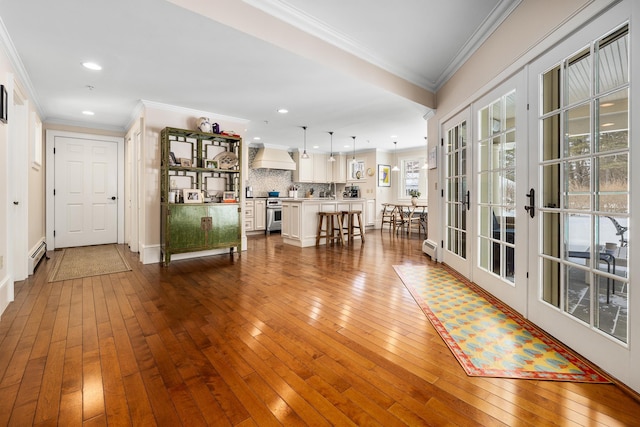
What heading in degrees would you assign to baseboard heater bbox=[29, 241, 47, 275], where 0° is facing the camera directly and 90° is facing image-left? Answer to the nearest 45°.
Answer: approximately 315°

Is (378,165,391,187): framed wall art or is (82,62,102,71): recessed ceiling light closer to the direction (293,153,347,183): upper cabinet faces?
the recessed ceiling light

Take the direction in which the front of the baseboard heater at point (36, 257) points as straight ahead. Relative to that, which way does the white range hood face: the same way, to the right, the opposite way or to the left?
to the right

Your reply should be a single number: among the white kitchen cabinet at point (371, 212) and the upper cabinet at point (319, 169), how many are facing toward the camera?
2

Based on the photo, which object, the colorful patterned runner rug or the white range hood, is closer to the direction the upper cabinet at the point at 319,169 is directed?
the colorful patterned runner rug

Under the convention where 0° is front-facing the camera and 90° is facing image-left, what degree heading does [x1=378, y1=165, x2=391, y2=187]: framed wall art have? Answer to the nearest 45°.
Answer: approximately 0°

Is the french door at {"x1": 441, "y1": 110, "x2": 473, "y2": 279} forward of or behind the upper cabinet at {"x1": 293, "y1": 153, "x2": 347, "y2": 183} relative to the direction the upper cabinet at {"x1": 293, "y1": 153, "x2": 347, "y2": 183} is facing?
forward

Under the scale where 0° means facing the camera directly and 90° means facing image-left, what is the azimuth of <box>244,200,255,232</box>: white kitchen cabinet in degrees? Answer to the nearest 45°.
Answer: approximately 315°

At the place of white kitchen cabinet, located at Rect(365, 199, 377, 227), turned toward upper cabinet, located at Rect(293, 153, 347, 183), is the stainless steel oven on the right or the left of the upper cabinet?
left
